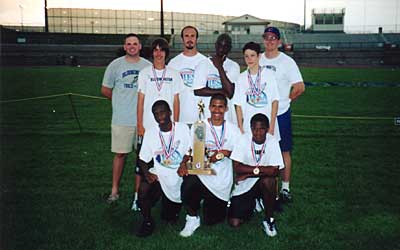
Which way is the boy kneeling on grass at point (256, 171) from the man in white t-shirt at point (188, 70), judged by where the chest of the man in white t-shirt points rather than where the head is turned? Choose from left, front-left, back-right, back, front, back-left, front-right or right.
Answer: front-left

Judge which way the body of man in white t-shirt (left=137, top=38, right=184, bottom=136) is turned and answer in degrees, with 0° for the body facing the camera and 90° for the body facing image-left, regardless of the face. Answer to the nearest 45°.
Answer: approximately 0°

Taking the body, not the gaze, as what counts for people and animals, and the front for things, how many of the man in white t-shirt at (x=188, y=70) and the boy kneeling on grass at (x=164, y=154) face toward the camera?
2

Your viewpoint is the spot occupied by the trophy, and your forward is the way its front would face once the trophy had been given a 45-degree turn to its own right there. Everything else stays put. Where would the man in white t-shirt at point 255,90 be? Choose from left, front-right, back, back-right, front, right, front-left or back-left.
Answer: back

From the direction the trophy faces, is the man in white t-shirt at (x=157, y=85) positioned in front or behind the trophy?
behind

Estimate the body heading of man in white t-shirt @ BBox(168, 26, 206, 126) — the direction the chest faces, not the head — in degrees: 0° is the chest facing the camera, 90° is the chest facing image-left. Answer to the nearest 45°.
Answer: approximately 0°
